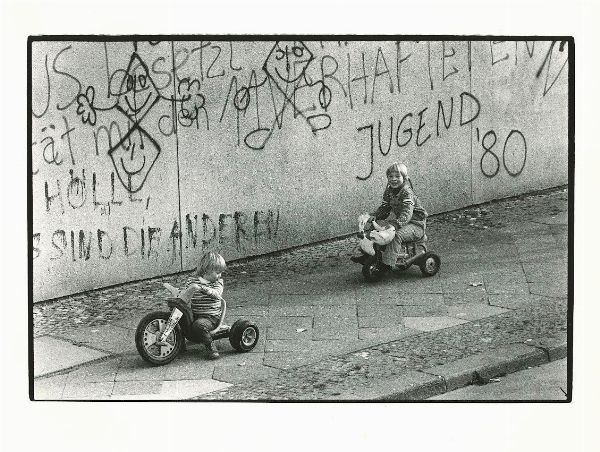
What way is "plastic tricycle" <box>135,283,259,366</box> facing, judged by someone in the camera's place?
facing the viewer and to the left of the viewer

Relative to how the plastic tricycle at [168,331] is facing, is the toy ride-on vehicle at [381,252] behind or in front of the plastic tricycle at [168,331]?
behind

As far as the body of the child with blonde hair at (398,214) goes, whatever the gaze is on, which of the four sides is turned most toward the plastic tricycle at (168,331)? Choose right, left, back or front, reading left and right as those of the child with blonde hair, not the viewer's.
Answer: front

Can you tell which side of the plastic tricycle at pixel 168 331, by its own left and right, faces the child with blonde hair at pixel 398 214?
back

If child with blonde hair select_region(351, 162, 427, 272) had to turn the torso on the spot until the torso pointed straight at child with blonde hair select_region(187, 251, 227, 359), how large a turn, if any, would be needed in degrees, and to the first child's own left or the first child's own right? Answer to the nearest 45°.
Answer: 0° — they already face them

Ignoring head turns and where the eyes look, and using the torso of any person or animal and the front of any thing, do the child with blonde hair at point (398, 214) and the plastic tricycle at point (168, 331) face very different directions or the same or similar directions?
same or similar directions

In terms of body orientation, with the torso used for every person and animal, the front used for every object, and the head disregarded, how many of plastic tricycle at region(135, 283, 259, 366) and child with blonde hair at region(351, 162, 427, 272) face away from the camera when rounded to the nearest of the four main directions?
0
